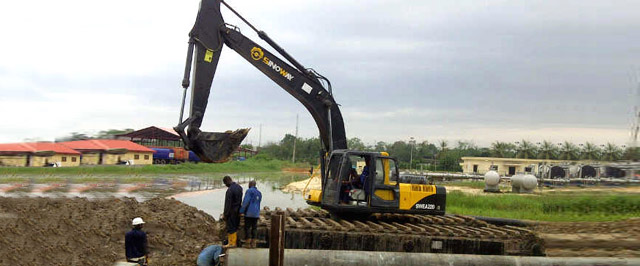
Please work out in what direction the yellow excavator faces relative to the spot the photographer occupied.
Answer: facing to the left of the viewer

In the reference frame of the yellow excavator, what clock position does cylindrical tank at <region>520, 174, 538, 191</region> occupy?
The cylindrical tank is roughly at 4 o'clock from the yellow excavator.

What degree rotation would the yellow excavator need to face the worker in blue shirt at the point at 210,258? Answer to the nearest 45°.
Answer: approximately 45° to its left

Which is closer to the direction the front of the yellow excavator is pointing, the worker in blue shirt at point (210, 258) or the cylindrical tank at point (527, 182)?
the worker in blue shirt

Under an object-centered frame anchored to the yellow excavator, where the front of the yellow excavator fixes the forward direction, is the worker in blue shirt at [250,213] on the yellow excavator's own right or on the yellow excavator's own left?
on the yellow excavator's own left

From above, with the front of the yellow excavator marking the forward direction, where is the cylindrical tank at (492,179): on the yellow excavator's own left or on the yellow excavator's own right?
on the yellow excavator's own right

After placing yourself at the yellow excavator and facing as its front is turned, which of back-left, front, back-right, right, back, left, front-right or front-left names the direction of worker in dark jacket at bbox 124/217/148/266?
front-left
